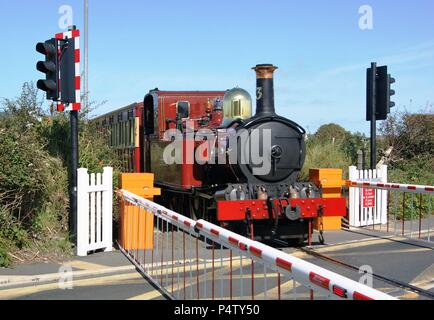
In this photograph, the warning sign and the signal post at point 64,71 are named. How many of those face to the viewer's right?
0

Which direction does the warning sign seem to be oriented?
toward the camera

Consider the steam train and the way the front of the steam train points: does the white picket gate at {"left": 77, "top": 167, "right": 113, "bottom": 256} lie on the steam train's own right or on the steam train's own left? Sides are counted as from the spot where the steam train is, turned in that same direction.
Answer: on the steam train's own right

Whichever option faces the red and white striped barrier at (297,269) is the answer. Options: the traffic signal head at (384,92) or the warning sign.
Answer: the warning sign

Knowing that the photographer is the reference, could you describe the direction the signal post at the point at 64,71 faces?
facing the viewer and to the left of the viewer

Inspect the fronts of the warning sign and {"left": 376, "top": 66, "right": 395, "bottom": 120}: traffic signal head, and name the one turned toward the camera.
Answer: the warning sign

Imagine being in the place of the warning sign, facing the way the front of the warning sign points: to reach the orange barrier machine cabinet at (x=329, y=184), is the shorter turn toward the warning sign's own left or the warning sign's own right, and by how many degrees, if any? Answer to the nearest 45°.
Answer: approximately 45° to the warning sign's own right

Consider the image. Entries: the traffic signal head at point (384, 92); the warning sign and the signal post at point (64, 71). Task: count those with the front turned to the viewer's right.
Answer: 1

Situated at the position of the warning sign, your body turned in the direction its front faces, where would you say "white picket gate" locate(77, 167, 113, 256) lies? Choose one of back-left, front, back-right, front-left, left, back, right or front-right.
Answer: front-right

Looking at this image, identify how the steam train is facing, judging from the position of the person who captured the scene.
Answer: facing the viewer and to the right of the viewer

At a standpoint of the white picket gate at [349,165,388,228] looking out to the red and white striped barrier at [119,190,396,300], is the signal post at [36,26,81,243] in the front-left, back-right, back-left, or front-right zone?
front-right

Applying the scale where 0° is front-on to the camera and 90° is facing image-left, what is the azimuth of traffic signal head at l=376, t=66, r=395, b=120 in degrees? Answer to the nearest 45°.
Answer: approximately 270°

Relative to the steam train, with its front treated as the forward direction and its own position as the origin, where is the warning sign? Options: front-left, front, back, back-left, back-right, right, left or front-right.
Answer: left

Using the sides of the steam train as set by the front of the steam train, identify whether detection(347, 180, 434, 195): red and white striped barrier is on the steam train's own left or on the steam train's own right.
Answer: on the steam train's own left
